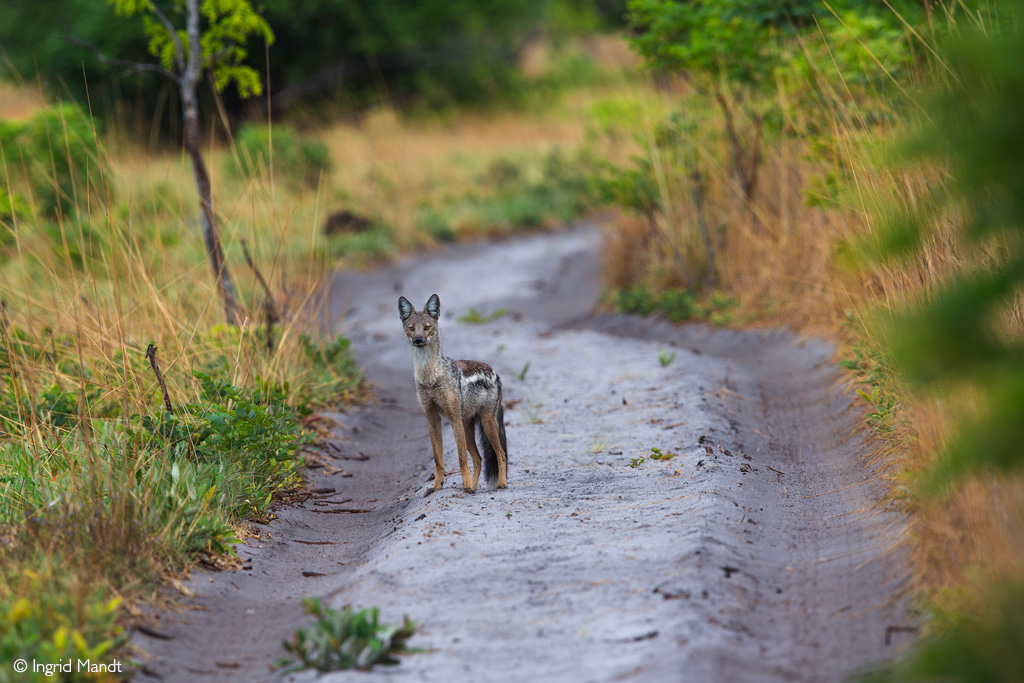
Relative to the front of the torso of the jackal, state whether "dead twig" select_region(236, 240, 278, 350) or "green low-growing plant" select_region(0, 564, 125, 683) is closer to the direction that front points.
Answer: the green low-growing plant

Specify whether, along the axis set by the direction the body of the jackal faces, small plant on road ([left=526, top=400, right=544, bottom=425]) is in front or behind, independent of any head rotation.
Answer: behind

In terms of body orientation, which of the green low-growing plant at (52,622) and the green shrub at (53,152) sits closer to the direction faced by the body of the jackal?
the green low-growing plant

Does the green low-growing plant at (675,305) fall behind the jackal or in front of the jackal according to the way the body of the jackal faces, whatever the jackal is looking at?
behind

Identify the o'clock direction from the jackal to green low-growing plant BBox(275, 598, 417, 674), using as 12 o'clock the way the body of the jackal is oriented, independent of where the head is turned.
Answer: The green low-growing plant is roughly at 11 o'clock from the jackal.

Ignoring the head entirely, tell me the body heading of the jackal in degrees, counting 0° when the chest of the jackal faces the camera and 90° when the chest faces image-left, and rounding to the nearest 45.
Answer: approximately 45°

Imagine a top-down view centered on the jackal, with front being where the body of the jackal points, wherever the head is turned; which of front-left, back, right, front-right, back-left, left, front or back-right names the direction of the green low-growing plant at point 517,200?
back-right

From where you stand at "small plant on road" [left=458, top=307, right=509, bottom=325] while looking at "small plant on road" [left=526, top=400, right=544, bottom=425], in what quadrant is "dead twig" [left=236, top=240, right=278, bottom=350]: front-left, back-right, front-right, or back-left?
front-right
